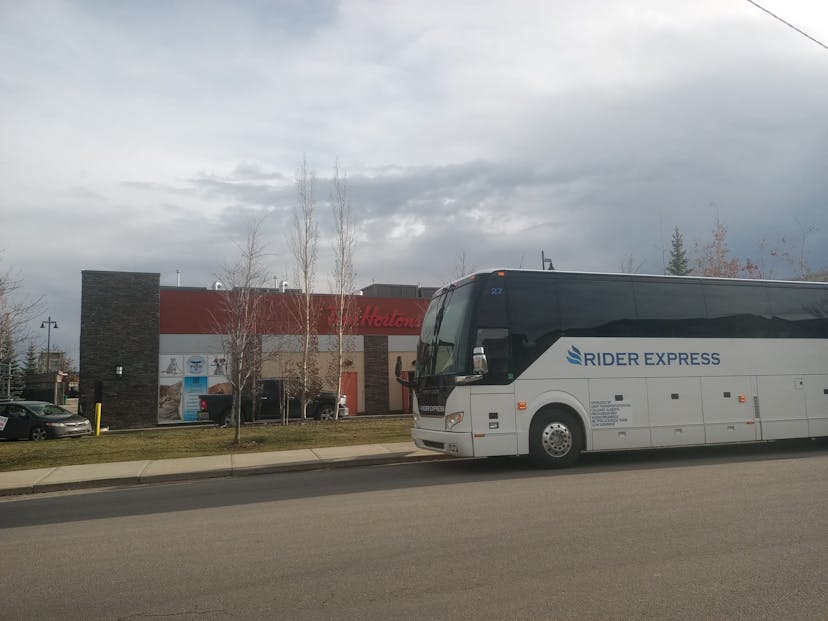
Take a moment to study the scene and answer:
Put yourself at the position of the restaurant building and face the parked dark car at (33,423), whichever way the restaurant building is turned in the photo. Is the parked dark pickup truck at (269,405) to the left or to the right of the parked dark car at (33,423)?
left

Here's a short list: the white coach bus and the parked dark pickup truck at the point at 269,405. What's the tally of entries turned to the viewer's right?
1

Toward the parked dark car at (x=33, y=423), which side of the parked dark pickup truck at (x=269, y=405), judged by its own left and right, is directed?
back

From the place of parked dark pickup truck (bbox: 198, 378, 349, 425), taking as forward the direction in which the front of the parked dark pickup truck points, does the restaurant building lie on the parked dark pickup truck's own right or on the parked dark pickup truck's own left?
on the parked dark pickup truck's own left

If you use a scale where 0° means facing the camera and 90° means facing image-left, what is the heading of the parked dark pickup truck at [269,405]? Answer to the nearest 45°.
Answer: approximately 270°

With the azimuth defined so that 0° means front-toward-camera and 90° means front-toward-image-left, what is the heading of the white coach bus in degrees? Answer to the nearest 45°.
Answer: approximately 45°
